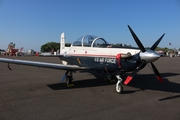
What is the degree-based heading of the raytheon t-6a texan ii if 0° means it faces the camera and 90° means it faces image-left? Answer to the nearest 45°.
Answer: approximately 315°
